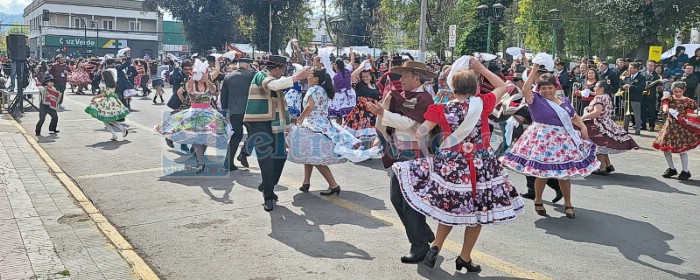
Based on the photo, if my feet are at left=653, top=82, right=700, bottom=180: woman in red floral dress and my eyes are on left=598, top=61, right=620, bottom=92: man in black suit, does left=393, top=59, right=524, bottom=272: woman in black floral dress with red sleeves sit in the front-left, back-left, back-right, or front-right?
back-left

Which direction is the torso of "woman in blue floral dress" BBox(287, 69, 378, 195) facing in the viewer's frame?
to the viewer's left

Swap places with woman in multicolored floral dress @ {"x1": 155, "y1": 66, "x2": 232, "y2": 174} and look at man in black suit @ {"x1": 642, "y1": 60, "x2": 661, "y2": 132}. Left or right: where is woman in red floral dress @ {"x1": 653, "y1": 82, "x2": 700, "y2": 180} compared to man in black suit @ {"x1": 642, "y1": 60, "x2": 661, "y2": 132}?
right

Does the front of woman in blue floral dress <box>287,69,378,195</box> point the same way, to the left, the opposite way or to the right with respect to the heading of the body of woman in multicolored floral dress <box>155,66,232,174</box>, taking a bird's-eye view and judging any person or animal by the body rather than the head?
to the right

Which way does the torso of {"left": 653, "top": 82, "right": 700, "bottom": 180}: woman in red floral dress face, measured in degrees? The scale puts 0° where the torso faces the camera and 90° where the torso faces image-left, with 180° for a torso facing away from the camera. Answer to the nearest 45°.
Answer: approximately 0°

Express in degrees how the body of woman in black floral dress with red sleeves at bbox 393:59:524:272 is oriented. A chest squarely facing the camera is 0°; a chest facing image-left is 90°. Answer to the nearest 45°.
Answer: approximately 180°

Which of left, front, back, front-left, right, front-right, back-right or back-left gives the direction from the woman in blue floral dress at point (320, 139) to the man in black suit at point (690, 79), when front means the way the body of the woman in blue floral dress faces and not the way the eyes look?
back-right

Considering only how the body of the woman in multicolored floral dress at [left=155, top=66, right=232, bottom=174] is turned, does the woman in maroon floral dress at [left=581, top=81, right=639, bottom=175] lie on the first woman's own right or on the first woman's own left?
on the first woman's own left
